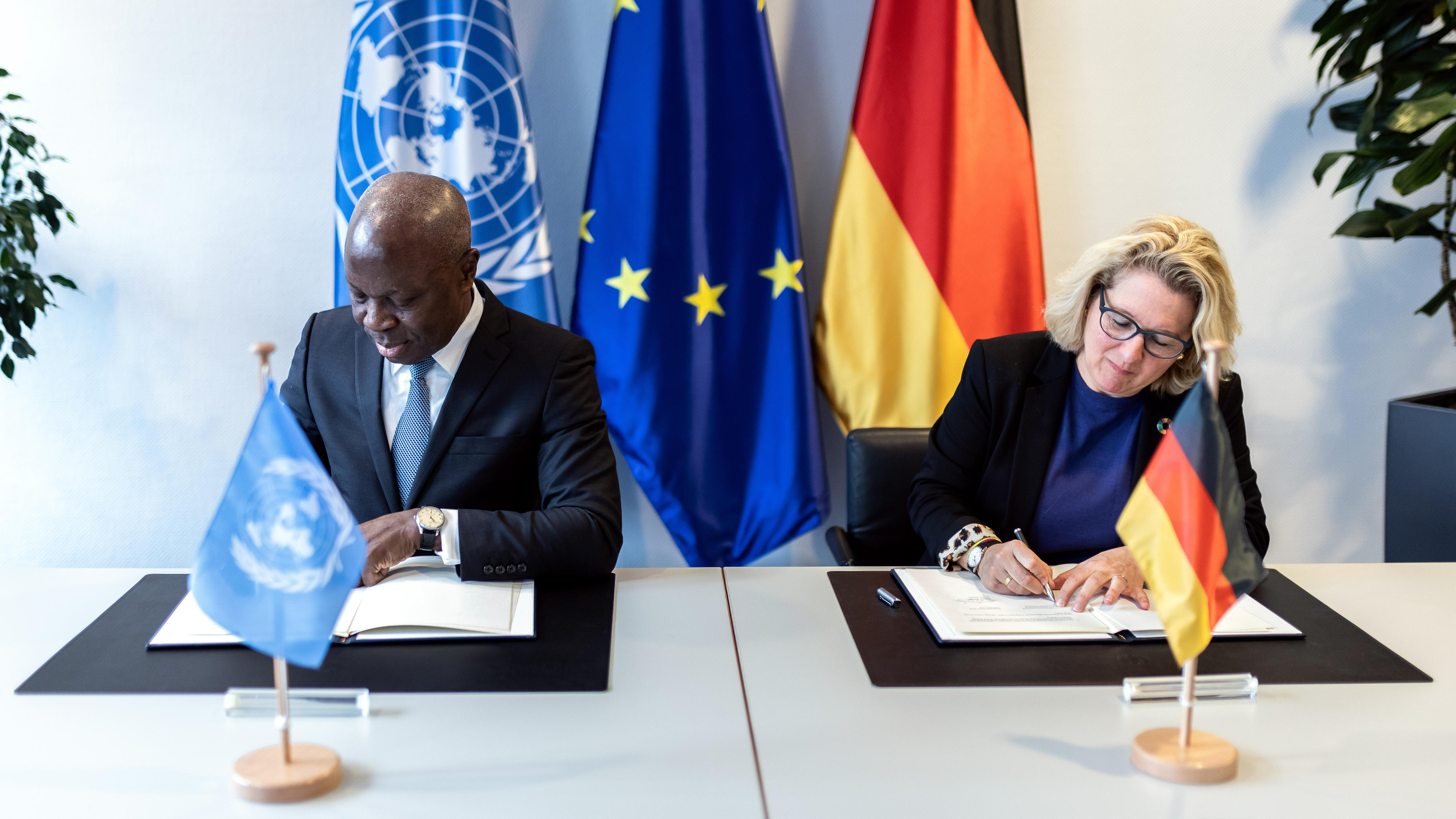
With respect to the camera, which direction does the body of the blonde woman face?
toward the camera

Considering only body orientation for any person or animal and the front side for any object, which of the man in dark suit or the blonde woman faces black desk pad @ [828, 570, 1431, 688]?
the blonde woman

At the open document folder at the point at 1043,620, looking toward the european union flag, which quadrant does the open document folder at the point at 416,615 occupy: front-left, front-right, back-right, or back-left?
front-left

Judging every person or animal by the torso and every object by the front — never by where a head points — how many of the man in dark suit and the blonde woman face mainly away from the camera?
0

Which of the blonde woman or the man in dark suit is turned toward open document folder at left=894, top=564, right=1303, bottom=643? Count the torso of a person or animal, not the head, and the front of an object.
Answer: the blonde woman

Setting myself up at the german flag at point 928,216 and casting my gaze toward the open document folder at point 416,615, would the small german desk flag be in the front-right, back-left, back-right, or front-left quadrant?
front-left

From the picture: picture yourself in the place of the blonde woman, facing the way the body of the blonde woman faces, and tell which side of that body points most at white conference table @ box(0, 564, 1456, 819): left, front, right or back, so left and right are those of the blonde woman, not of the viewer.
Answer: front

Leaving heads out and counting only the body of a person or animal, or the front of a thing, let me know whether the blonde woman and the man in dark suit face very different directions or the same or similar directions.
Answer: same or similar directions

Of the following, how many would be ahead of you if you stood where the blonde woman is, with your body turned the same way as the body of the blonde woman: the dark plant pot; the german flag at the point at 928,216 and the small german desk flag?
1

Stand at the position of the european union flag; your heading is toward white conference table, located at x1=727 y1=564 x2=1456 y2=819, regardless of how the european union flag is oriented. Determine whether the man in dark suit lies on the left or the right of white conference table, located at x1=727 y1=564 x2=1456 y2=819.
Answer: right

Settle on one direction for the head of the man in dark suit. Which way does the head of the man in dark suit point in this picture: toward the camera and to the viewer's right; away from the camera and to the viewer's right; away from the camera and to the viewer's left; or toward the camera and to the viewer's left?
toward the camera and to the viewer's left

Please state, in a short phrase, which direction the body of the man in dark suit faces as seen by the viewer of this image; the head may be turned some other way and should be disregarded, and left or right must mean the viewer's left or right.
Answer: facing the viewer and to the left of the viewer

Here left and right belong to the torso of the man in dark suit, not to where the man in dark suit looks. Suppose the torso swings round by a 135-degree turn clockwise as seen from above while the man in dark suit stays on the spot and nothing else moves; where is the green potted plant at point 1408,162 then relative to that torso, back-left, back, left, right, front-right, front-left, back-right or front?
right

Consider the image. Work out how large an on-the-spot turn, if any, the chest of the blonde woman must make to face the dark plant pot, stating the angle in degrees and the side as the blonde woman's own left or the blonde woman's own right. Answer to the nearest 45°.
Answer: approximately 135° to the blonde woman's own left
